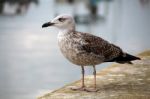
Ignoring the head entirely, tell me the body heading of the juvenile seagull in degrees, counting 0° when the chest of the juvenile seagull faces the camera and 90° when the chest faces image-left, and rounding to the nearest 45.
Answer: approximately 90°
